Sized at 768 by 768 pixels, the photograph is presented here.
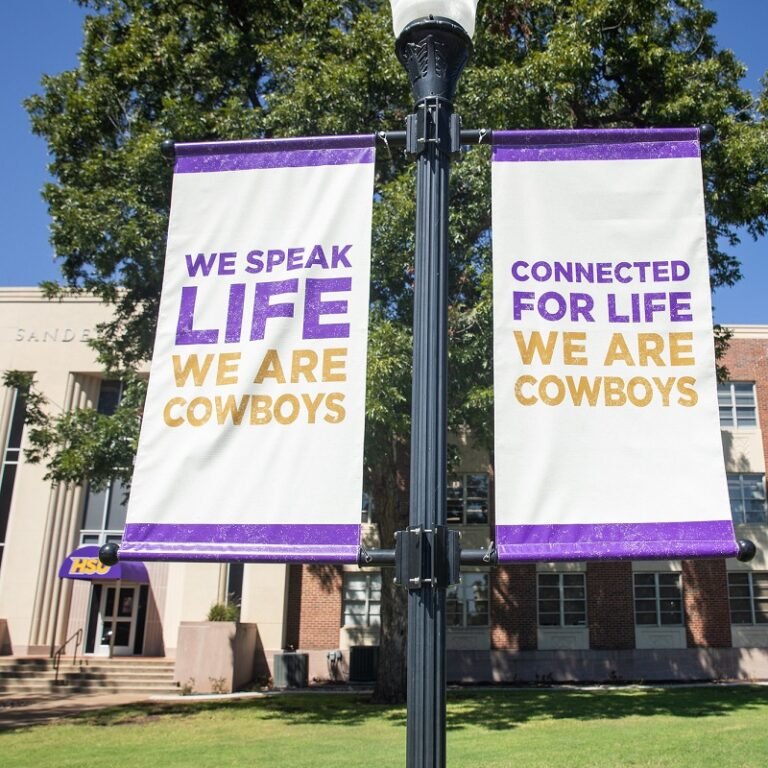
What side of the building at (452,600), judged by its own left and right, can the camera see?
front

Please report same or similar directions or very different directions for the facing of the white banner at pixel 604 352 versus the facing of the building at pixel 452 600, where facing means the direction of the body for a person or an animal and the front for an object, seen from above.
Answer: same or similar directions

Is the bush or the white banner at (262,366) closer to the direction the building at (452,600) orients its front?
the white banner

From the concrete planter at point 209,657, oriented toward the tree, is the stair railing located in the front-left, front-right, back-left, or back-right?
back-right

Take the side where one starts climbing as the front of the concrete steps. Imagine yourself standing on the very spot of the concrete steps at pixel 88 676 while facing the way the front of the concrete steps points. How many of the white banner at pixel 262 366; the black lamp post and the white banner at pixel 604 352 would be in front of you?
3

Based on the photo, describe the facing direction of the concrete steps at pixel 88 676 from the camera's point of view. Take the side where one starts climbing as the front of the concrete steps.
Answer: facing the viewer

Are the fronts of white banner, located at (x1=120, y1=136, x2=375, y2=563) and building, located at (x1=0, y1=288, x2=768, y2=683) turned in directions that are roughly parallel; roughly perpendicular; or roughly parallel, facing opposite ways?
roughly parallel

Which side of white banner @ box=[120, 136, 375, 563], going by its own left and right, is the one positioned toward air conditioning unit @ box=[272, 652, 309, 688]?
back

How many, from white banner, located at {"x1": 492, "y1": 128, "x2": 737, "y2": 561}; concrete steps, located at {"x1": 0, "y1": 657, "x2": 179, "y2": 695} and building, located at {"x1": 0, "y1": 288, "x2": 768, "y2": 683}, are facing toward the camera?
3
